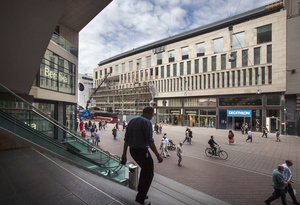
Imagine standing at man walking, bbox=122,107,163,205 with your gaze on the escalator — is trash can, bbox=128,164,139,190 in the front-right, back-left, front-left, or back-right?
front-right

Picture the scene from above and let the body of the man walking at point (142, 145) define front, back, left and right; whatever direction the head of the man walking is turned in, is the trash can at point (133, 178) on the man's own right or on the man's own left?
on the man's own left

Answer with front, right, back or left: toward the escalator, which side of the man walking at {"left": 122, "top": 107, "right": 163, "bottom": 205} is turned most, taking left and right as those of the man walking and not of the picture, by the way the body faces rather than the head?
left

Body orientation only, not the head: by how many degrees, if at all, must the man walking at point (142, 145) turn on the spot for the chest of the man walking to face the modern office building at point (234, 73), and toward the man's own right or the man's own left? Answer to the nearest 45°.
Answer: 0° — they already face it

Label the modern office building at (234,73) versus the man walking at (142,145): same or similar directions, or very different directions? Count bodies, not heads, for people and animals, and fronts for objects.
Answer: very different directions

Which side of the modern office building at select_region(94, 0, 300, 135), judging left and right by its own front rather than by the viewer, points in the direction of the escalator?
front

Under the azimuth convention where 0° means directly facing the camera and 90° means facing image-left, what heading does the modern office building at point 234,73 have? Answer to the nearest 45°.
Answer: approximately 45°

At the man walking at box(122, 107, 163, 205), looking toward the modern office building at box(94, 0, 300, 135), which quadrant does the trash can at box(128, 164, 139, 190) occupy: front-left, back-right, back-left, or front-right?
front-left

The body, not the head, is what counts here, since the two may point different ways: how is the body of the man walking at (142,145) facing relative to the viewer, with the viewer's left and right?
facing away from the viewer and to the right of the viewer

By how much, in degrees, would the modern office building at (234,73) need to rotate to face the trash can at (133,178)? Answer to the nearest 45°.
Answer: approximately 45° to its left
